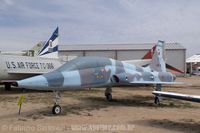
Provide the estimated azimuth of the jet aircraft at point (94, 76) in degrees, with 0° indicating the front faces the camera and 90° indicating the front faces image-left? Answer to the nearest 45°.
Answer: approximately 45°
